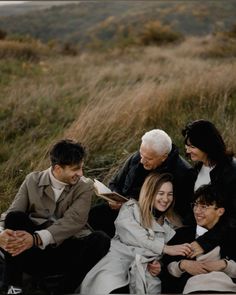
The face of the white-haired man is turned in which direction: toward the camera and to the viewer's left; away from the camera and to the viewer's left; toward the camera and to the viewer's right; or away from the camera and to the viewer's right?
toward the camera and to the viewer's left

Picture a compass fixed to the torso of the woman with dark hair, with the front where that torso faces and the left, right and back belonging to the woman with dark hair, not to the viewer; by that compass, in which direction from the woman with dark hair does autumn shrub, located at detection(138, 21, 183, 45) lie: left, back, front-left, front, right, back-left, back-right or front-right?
back-right

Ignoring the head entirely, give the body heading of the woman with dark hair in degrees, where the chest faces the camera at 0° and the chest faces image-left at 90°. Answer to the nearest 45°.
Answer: approximately 45°

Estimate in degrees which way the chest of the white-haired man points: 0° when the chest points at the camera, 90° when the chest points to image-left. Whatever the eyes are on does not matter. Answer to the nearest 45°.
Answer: approximately 45°

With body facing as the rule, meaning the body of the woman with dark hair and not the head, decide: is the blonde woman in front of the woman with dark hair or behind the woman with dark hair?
in front

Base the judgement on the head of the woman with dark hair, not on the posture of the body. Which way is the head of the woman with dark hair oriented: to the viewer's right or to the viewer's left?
to the viewer's left

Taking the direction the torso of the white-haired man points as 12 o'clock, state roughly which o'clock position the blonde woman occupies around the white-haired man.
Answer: The blonde woman is roughly at 11 o'clock from the white-haired man.

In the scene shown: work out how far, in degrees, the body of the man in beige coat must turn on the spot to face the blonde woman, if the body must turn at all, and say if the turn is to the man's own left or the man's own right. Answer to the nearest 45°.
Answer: approximately 90° to the man's own left

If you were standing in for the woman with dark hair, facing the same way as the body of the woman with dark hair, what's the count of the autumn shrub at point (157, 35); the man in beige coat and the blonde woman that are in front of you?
2

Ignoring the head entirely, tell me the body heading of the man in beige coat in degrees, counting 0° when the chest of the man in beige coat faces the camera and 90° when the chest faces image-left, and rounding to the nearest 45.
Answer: approximately 0°

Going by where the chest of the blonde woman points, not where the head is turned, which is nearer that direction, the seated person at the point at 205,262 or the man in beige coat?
the seated person

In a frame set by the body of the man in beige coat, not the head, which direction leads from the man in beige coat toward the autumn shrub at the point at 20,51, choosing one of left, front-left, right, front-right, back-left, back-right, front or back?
back
